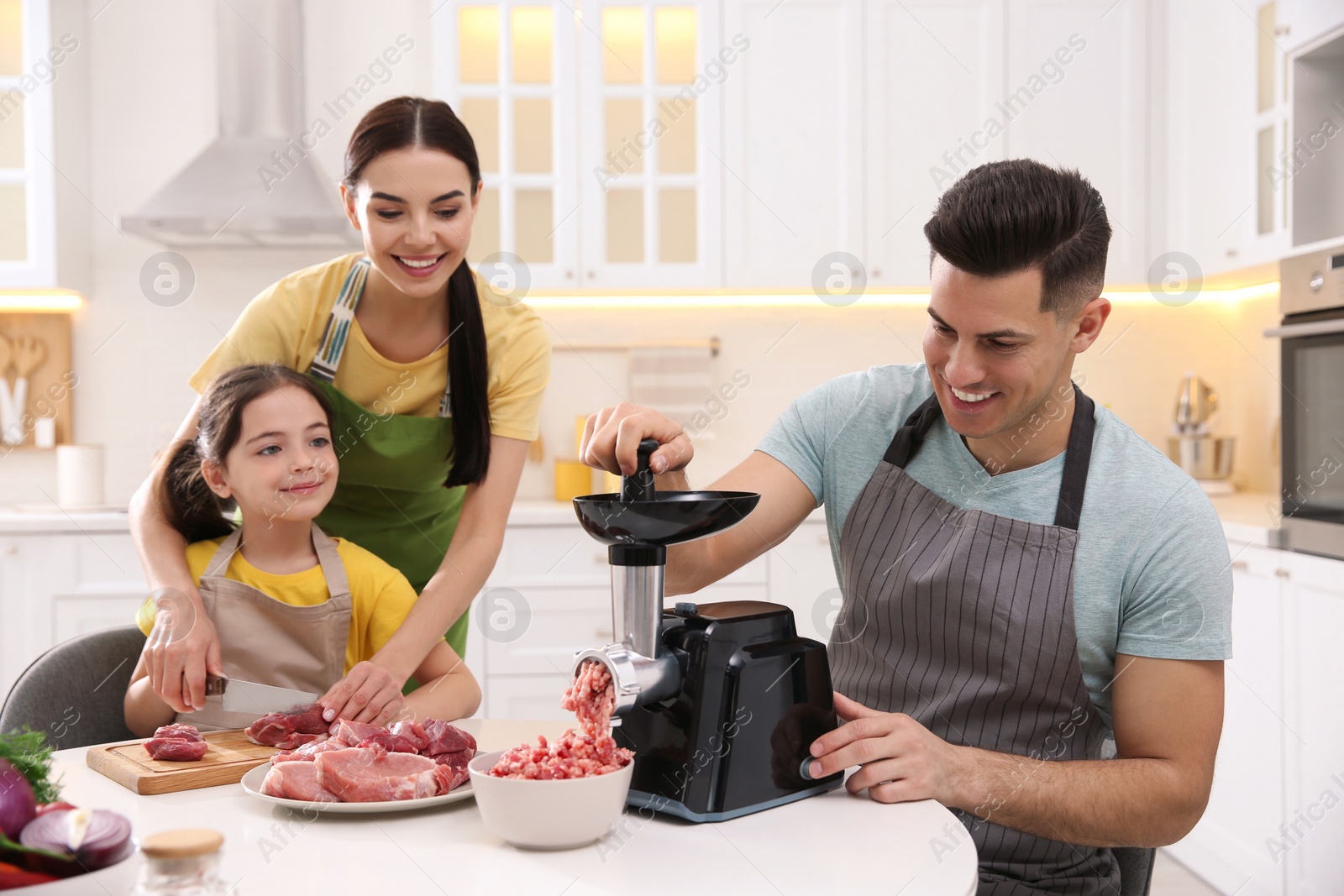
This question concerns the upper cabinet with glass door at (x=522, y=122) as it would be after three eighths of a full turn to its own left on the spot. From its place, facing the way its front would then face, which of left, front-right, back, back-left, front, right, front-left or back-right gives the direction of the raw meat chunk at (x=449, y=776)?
back-right

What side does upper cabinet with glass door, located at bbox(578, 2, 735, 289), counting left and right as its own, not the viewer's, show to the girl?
front

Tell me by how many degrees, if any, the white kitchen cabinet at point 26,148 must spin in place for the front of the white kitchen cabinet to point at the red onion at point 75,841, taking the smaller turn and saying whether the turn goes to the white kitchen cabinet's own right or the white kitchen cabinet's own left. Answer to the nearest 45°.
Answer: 0° — it already faces it

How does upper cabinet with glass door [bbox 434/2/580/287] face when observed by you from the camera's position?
facing the viewer

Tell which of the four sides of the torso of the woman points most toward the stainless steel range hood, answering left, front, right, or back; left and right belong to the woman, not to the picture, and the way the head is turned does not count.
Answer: back

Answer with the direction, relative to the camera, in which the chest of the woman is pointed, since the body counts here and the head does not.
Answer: toward the camera

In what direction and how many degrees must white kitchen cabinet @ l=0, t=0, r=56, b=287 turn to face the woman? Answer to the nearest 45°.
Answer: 0° — it already faces them

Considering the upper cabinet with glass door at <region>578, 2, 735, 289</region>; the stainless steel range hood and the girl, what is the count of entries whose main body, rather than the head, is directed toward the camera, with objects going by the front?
3

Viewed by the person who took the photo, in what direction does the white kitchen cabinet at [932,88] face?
facing the viewer

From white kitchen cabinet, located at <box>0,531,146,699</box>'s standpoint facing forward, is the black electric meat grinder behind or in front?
in front

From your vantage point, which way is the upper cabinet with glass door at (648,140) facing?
toward the camera
